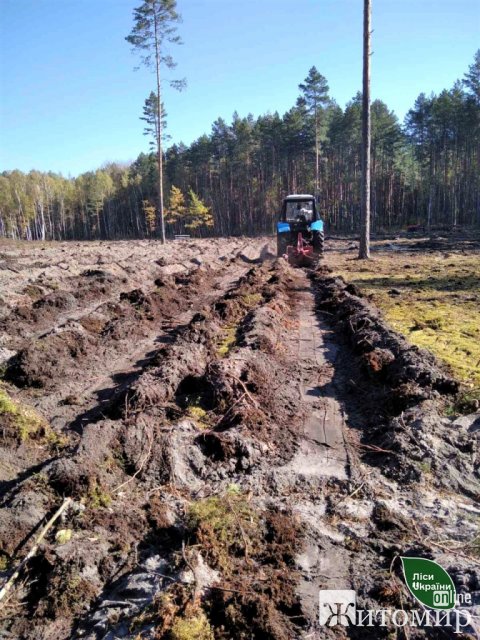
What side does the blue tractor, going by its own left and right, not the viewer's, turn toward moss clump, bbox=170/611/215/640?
back

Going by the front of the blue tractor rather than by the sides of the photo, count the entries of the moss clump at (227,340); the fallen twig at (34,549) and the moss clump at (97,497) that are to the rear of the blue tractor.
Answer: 3

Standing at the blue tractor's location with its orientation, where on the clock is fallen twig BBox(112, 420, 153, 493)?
The fallen twig is roughly at 6 o'clock from the blue tractor.

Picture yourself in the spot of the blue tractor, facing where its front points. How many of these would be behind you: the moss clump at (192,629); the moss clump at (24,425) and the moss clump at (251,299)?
3

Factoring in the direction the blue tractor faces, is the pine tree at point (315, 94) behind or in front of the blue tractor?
in front

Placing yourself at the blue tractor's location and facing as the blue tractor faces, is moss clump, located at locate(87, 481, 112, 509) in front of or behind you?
behind

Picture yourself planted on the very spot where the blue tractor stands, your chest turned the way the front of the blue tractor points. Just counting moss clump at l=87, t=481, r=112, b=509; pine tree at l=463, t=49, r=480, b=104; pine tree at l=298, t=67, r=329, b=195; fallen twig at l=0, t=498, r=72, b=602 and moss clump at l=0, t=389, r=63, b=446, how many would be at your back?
3

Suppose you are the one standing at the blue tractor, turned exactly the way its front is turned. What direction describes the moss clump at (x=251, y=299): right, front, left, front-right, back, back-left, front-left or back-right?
back

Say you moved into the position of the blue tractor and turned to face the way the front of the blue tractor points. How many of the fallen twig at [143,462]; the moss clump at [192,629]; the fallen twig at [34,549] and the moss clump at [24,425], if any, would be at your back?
4

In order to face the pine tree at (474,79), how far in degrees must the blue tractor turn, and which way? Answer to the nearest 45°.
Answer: approximately 45° to its right

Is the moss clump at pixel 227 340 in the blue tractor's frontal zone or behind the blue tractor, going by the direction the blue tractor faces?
behind

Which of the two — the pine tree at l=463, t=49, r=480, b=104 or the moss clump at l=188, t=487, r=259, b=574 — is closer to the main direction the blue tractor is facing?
the pine tree

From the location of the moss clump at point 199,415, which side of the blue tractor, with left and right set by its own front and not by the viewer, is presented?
back

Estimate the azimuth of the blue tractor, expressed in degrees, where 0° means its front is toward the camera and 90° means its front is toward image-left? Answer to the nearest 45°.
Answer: approximately 180°
